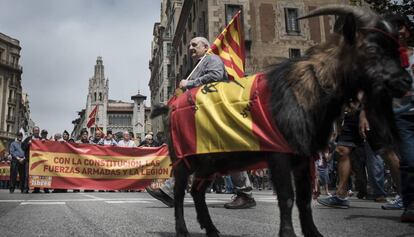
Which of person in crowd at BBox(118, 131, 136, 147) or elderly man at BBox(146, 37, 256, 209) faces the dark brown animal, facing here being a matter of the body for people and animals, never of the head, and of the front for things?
the person in crowd

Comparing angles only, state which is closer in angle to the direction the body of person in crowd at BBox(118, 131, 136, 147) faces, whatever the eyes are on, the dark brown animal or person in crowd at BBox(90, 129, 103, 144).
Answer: the dark brown animal

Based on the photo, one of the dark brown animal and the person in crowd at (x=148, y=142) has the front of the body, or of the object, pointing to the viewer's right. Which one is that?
the dark brown animal

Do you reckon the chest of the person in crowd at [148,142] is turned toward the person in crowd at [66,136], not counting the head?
no

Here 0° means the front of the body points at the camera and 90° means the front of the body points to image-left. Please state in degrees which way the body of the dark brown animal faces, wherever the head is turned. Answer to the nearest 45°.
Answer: approximately 270°

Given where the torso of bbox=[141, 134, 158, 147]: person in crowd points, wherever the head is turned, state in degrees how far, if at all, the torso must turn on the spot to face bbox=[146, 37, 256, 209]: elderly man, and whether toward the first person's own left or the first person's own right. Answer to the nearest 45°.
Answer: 0° — they already face them

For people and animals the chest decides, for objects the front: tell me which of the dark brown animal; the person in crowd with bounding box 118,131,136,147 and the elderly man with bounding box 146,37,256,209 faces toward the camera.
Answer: the person in crowd

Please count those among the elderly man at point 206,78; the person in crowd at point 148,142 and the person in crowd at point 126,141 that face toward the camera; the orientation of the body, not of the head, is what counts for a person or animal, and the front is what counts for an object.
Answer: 2

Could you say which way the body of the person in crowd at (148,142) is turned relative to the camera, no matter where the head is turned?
toward the camera

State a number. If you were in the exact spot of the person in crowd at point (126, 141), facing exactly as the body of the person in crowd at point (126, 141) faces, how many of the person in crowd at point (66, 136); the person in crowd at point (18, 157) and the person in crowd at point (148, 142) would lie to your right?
2

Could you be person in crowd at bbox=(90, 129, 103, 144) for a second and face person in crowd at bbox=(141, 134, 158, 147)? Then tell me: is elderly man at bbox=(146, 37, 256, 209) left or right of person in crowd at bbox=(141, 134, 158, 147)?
right

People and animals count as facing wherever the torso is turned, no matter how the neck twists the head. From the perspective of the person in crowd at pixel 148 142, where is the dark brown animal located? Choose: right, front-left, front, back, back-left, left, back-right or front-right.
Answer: front

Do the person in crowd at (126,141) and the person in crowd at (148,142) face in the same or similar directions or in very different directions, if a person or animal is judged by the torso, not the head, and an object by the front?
same or similar directions

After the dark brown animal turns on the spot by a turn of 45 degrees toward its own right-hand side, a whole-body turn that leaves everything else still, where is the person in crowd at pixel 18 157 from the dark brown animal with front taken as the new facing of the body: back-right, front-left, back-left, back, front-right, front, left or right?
back
